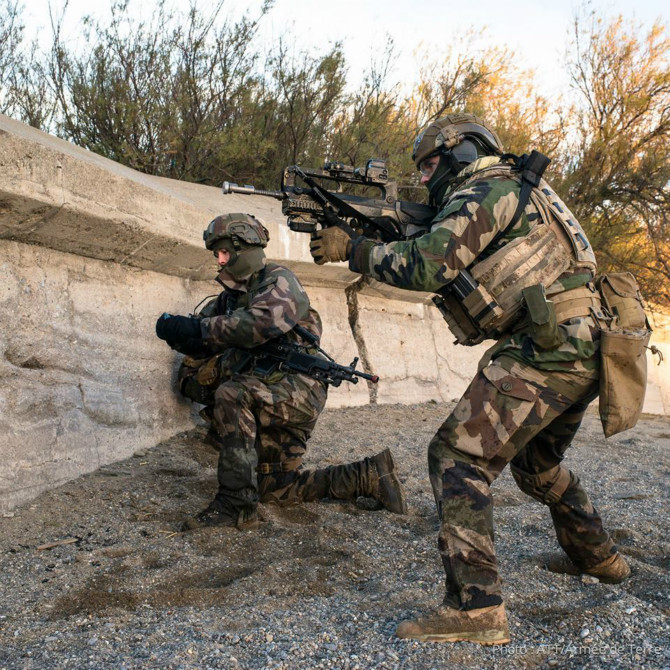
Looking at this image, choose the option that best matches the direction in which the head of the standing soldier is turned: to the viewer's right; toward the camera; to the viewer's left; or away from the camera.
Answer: to the viewer's left

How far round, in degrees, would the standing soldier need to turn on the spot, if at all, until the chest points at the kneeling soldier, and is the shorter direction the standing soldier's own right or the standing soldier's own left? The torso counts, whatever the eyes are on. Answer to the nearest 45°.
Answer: approximately 45° to the standing soldier's own right

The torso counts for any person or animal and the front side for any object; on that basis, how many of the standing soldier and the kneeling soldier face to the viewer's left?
2

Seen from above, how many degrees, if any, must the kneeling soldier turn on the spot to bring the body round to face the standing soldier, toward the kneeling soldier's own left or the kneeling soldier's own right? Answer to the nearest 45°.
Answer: approximately 135° to the kneeling soldier's own left

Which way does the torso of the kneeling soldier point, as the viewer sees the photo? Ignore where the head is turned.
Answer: to the viewer's left

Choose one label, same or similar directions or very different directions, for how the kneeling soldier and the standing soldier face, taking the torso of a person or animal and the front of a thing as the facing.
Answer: same or similar directions

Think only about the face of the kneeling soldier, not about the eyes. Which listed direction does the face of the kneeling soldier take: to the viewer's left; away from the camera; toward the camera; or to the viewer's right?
to the viewer's left

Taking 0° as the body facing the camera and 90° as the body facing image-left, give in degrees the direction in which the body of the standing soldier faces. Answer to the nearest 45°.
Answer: approximately 90°
